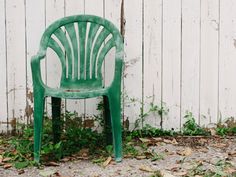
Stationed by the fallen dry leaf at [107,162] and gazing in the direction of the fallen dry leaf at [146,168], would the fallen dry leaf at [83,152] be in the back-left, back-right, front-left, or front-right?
back-left

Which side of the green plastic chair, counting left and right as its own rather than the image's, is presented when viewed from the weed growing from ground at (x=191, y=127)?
left

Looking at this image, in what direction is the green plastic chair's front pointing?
toward the camera

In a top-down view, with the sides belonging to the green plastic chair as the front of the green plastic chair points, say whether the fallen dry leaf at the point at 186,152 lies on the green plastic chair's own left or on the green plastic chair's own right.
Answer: on the green plastic chair's own left
